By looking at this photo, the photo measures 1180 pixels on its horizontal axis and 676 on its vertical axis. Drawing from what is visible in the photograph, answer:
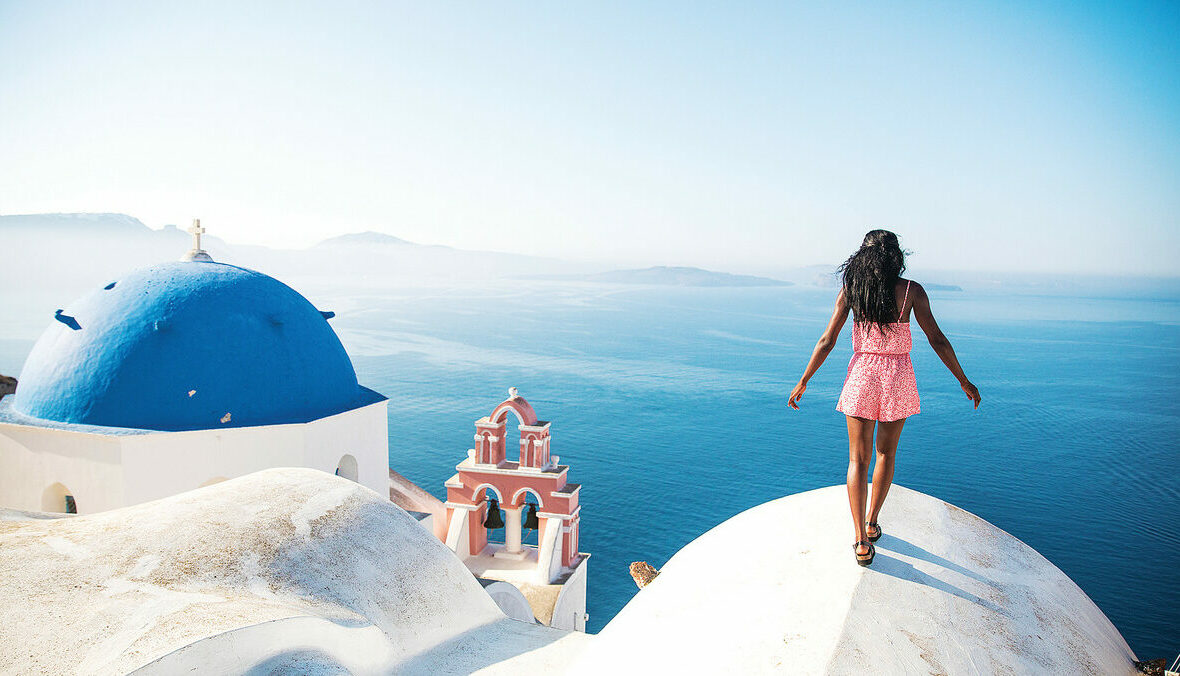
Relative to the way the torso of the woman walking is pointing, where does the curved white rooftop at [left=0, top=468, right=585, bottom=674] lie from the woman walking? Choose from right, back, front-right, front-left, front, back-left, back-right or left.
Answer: left

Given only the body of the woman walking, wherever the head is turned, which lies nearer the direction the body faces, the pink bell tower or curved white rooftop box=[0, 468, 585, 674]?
the pink bell tower

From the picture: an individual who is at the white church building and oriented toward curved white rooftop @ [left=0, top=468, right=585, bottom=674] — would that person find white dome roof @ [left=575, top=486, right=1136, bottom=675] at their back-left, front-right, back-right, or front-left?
front-left

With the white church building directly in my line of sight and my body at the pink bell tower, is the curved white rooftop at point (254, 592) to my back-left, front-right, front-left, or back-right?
front-left

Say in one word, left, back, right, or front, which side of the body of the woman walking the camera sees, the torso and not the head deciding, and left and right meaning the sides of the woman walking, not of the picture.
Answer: back

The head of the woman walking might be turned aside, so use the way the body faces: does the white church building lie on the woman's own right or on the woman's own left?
on the woman's own left

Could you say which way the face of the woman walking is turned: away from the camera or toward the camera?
away from the camera
